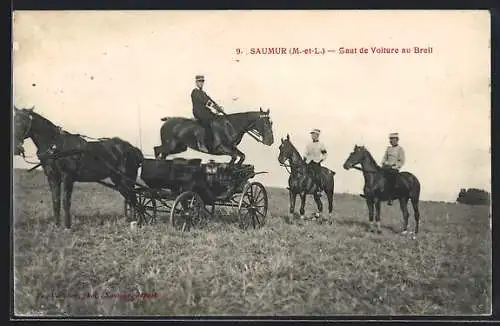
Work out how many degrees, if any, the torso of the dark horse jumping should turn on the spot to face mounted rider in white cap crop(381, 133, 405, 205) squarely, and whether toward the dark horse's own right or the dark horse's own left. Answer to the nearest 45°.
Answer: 0° — it already faces them

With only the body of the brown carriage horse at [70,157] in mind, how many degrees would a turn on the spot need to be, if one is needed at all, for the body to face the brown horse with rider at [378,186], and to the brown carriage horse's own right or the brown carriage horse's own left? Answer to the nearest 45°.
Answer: approximately 180°

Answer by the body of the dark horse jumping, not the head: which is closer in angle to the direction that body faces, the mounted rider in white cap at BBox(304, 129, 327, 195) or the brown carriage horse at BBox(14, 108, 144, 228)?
the mounted rider in white cap

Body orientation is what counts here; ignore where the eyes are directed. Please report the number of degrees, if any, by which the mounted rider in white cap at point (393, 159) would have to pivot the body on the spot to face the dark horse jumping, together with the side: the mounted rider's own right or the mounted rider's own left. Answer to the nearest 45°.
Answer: approximately 45° to the mounted rider's own right

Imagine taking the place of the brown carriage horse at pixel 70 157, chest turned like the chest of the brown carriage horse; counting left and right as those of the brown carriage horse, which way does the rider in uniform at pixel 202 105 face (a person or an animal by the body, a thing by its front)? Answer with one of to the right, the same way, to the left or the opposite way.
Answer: the opposite way

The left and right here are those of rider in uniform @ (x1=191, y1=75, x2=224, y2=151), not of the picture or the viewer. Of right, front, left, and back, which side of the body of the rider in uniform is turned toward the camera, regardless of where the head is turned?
right

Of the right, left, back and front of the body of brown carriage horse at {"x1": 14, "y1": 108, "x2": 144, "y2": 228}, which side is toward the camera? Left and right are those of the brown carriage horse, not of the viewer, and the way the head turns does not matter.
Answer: left

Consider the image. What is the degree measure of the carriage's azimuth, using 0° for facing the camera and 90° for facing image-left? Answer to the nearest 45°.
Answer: approximately 45°

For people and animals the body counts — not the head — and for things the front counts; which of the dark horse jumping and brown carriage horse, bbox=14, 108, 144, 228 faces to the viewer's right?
the dark horse jumping

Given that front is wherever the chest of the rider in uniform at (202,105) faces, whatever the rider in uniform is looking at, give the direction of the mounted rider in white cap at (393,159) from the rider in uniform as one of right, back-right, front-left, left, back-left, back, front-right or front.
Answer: front

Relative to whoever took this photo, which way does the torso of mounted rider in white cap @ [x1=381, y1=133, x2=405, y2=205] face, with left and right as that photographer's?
facing the viewer and to the left of the viewer

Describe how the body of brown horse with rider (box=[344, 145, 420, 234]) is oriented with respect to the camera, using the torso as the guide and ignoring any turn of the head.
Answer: to the viewer's left

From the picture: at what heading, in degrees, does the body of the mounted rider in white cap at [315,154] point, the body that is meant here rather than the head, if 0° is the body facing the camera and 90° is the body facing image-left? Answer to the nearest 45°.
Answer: approximately 45°
